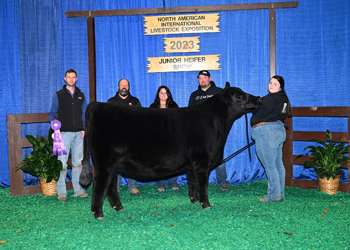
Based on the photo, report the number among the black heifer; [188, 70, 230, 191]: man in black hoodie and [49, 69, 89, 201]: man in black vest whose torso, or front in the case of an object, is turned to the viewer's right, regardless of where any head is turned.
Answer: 1

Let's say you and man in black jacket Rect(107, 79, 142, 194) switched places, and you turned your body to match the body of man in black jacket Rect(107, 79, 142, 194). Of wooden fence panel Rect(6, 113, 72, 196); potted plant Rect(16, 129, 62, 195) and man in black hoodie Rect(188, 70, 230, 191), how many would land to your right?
2

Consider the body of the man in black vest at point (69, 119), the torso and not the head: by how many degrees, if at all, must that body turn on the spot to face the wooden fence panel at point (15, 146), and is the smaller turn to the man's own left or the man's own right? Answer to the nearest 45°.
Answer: approximately 135° to the man's own right

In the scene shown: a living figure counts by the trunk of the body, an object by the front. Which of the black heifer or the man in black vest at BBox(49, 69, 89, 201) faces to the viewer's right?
the black heifer

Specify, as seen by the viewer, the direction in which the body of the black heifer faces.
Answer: to the viewer's right

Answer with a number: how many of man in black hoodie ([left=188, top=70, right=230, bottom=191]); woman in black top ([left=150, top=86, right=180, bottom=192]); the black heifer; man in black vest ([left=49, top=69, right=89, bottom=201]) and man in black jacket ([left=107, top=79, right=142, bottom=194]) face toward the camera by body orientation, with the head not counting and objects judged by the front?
4

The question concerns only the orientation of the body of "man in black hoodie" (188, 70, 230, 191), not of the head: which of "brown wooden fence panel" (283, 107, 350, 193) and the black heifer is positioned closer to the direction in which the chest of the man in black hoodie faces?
the black heifer

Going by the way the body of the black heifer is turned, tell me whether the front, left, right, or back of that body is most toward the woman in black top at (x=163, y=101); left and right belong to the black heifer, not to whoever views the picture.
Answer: left
